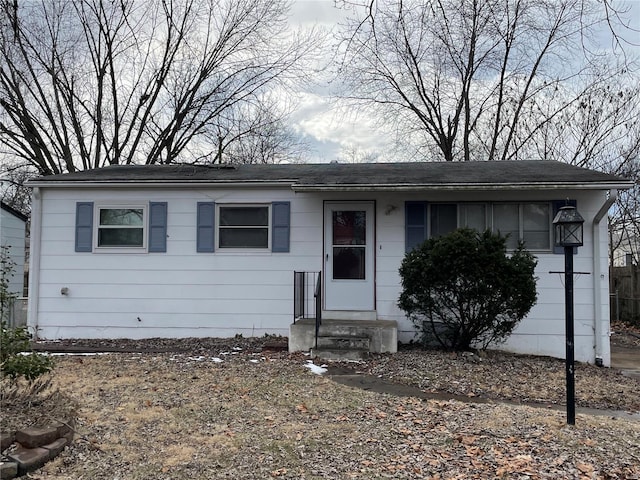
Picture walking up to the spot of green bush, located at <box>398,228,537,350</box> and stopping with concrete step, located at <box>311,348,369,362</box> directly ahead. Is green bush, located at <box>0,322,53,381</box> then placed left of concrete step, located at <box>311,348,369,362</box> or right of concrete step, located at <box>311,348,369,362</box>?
left

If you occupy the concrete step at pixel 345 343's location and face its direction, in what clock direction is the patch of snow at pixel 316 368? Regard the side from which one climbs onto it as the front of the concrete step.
The patch of snow is roughly at 1 o'clock from the concrete step.

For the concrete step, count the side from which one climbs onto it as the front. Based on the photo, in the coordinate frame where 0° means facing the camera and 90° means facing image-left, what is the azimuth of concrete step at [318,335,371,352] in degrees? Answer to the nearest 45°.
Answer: approximately 0°

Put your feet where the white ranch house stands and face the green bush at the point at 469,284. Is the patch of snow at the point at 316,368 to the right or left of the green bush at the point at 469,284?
right

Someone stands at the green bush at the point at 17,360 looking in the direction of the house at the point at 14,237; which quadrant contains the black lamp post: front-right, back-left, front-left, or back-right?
back-right

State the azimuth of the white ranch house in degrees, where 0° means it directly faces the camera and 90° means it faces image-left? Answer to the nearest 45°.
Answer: approximately 0°

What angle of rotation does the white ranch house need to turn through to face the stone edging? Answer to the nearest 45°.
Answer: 0° — it already faces it
